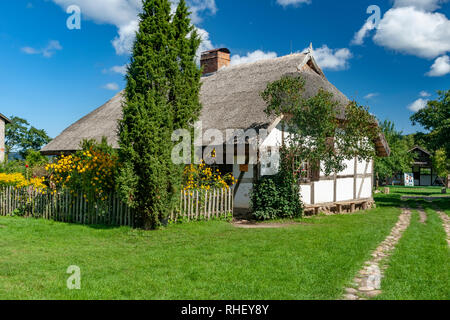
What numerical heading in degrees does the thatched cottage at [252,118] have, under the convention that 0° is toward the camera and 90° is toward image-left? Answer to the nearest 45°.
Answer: approximately 45°

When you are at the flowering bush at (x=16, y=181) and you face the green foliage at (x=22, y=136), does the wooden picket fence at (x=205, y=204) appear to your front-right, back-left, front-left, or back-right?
back-right

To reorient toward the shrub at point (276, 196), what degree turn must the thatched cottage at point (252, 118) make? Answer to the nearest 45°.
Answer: approximately 45° to its left

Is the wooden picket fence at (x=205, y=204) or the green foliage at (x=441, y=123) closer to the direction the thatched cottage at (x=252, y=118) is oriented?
the wooden picket fence

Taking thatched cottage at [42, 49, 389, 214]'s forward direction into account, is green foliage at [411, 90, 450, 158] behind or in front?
behind

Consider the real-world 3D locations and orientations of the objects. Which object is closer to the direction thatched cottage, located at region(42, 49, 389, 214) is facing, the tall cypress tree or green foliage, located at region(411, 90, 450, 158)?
the tall cypress tree

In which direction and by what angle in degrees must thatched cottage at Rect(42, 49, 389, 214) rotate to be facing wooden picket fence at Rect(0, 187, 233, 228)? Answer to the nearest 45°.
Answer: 0° — it already faces it
